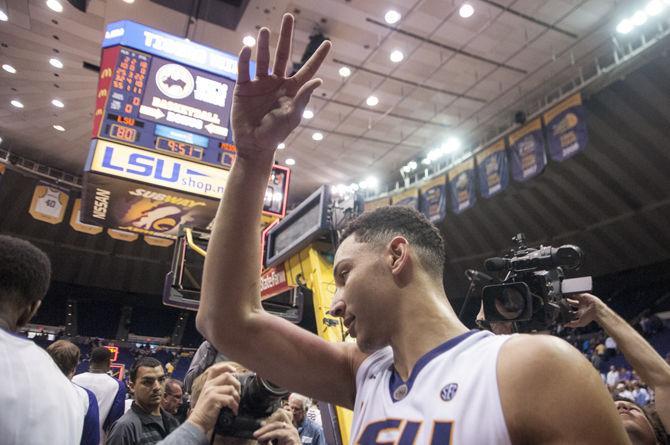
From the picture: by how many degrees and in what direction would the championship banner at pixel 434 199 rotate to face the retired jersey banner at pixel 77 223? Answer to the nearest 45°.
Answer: approximately 45° to its right

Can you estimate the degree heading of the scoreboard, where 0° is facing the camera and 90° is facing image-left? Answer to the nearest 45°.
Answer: approximately 0°

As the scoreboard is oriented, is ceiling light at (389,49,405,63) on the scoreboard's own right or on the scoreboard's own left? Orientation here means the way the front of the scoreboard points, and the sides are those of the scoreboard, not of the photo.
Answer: on the scoreboard's own left

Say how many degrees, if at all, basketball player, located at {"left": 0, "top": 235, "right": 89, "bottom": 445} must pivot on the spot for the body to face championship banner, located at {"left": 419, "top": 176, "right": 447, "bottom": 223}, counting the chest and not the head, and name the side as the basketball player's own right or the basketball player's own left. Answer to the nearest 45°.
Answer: approximately 45° to the basketball player's own right

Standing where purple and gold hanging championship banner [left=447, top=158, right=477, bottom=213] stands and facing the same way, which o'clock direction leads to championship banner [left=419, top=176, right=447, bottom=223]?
The championship banner is roughly at 3 o'clock from the purple and gold hanging championship banner.

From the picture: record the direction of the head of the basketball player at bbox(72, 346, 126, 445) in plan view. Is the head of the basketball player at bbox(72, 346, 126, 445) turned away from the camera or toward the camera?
away from the camera

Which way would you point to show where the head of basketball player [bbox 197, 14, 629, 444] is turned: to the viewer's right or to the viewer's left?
to the viewer's left

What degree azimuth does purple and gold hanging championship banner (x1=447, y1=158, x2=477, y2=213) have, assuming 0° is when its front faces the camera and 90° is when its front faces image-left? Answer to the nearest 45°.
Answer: approximately 45°
